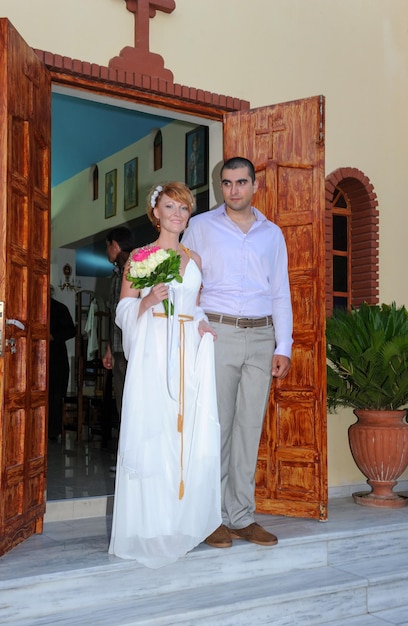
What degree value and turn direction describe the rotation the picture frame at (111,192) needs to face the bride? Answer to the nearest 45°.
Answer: approximately 45° to its left

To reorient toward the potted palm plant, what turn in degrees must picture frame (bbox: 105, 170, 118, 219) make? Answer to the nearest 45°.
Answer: approximately 45° to its left

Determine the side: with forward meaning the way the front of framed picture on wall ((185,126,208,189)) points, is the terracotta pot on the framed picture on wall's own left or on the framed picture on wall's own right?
on the framed picture on wall's own left

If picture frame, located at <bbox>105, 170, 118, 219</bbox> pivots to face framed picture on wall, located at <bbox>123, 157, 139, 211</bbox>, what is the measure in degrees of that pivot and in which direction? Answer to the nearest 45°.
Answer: approximately 45° to its left

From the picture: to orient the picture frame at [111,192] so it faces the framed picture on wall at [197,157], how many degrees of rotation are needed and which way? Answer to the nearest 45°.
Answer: approximately 45° to its left

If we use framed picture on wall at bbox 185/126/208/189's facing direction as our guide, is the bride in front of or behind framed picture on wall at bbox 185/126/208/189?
in front

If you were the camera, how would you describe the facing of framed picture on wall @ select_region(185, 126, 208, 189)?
facing the viewer and to the left of the viewer

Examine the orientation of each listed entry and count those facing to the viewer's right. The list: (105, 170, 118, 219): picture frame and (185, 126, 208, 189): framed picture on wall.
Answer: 0

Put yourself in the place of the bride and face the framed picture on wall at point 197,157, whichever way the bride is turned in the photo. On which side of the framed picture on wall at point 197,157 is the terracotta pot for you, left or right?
right
